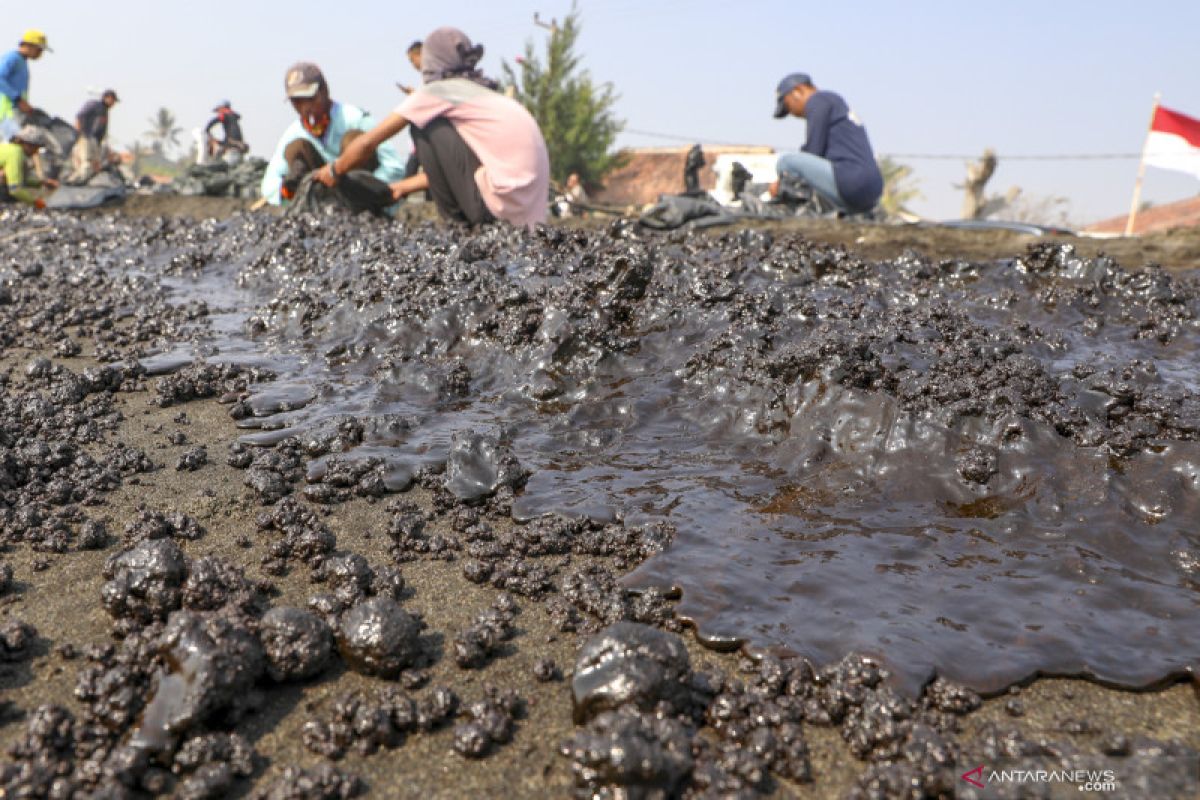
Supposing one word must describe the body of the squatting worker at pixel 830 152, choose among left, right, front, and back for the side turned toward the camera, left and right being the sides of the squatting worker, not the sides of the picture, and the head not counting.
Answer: left

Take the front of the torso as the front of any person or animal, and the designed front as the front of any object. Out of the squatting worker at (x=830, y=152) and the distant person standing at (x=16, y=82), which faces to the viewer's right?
the distant person standing

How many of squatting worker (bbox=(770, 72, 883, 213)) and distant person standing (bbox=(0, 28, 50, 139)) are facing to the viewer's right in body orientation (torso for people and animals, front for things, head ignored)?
1

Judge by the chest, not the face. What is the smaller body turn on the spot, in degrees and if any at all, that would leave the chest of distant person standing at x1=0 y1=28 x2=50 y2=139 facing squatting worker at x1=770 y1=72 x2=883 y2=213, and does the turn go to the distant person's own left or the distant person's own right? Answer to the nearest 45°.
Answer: approximately 45° to the distant person's own right

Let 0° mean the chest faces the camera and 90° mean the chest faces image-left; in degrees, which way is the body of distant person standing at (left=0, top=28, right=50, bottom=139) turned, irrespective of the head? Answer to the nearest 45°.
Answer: approximately 270°

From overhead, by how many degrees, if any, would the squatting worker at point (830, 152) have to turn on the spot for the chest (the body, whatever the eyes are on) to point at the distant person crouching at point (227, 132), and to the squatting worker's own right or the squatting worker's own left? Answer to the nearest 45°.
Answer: approximately 45° to the squatting worker's own right
